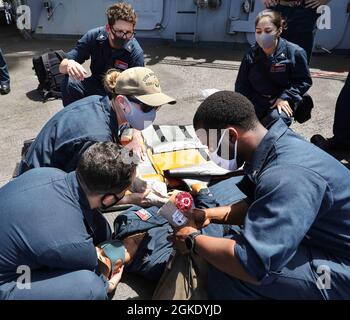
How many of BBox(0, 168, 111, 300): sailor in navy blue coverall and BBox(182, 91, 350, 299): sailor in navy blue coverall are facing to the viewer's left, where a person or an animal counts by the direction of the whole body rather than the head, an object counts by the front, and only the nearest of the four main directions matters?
1

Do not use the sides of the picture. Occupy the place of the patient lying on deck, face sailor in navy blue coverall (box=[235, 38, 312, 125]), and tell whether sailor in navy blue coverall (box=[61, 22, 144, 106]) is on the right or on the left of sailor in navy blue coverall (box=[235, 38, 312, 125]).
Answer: left

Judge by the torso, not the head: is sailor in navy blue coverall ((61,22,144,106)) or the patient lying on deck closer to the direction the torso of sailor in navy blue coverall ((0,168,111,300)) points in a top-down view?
the patient lying on deck

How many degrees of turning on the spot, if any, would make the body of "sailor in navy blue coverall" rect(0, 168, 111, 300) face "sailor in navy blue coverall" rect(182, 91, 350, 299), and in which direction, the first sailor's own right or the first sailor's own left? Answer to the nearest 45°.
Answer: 0° — they already face them

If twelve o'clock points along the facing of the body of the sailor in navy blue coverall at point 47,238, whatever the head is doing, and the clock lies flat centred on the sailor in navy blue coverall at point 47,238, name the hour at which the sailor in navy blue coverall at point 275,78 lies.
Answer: the sailor in navy blue coverall at point 275,78 is roughly at 11 o'clock from the sailor in navy blue coverall at point 47,238.

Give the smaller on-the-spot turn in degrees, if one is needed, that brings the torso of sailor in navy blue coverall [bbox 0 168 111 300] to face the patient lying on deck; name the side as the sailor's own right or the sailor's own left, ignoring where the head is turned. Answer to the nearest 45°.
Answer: approximately 45° to the sailor's own left

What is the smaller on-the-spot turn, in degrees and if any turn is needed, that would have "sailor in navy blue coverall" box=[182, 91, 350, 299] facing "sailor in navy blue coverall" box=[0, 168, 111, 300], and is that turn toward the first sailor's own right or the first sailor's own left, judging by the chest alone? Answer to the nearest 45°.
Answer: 0° — they already face them

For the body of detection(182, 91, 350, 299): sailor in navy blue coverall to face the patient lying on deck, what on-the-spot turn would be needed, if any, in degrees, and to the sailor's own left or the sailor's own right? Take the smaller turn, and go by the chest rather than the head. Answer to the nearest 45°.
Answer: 0° — they already face them

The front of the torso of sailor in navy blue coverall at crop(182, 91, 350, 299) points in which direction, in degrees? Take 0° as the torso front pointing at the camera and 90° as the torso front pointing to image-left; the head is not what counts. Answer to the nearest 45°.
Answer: approximately 90°

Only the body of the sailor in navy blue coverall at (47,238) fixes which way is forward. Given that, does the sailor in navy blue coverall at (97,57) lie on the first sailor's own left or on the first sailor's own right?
on the first sailor's own left

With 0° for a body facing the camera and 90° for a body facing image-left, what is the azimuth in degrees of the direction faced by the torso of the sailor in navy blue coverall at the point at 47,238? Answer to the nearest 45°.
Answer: approximately 270°

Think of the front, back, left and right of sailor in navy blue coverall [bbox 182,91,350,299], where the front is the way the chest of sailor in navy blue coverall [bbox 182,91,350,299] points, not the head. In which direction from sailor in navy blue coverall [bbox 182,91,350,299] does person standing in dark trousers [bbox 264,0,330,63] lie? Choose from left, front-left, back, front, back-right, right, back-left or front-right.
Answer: right
